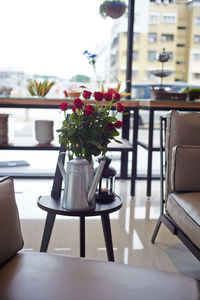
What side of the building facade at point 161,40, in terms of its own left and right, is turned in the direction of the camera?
front

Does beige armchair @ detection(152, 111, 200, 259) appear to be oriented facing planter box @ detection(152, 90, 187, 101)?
no

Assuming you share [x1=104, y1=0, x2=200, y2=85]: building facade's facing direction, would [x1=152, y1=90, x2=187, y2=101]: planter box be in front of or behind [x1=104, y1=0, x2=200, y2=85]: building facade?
in front

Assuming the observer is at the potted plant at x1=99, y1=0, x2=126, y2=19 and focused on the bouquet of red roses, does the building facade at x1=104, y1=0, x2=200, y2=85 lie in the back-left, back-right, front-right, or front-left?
back-left

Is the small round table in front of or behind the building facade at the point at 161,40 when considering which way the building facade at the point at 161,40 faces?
in front

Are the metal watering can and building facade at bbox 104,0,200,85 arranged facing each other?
no

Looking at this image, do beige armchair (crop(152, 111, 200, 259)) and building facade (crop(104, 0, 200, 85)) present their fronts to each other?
no
